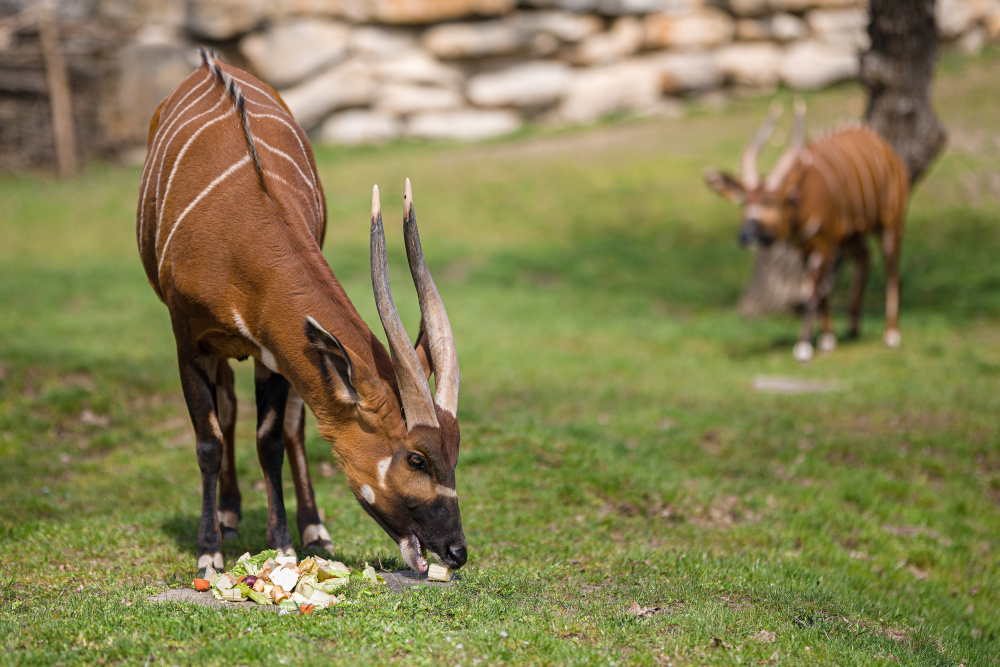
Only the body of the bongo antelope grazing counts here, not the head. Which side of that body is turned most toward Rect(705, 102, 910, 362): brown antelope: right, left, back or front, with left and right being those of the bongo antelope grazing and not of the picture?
left

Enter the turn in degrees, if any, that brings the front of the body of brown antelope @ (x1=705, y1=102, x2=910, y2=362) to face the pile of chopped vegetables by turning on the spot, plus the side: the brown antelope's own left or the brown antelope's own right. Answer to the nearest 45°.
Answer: approximately 45° to the brown antelope's own left

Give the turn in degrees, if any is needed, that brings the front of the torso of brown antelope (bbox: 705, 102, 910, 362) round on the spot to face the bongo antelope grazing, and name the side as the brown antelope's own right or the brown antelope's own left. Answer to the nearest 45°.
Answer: approximately 45° to the brown antelope's own left

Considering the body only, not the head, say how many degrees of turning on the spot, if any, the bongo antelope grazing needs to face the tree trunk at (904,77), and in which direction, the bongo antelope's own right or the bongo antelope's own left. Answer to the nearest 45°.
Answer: approximately 90° to the bongo antelope's own left

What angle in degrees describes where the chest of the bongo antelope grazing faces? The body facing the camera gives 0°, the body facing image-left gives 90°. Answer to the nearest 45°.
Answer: approximately 315°

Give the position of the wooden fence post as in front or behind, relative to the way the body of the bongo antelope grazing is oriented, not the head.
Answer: behind

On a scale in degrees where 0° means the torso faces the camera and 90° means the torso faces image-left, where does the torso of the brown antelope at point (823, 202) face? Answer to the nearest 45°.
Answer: approximately 45°
